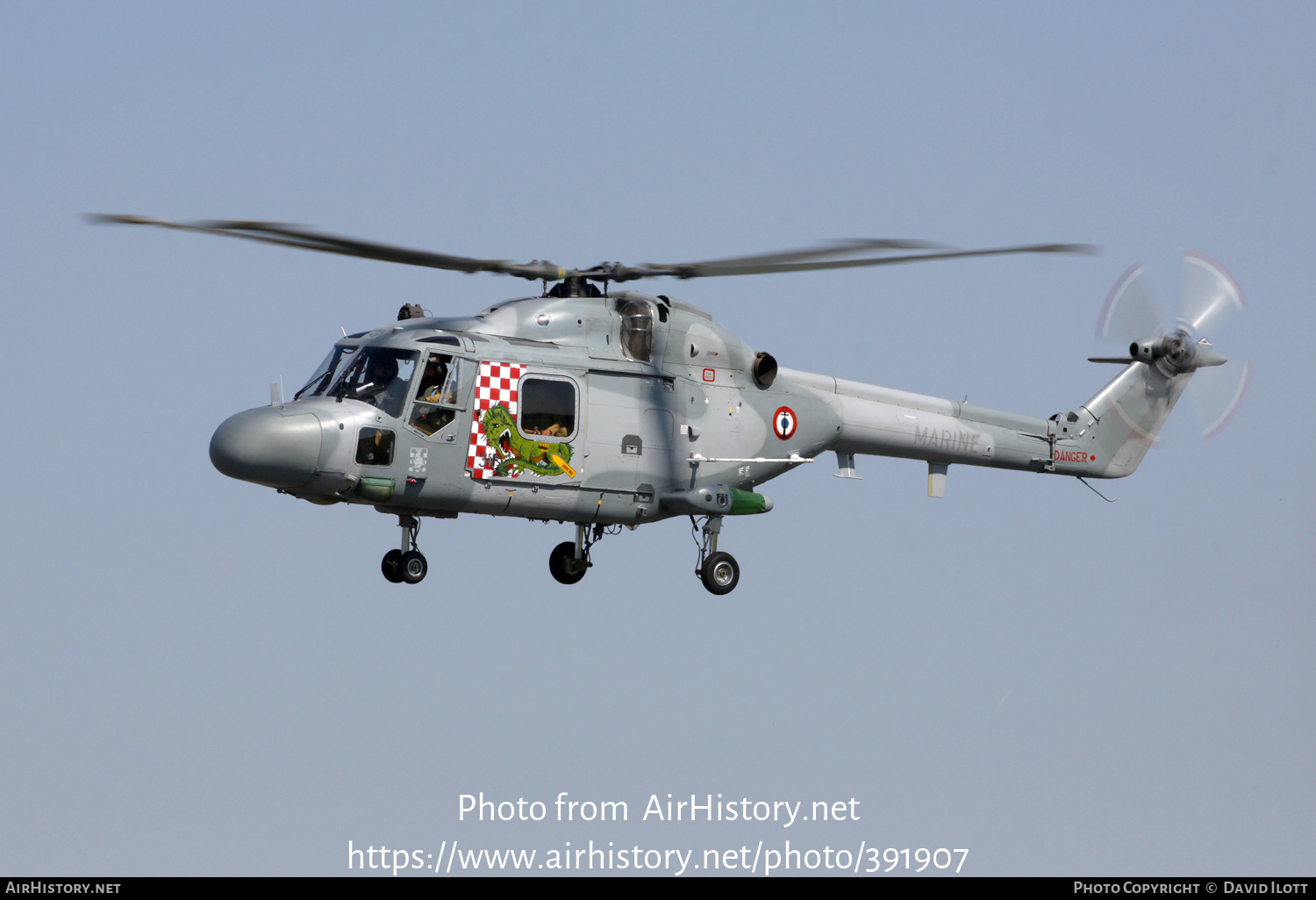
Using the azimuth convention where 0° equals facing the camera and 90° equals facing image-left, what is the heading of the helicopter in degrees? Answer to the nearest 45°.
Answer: approximately 45°
